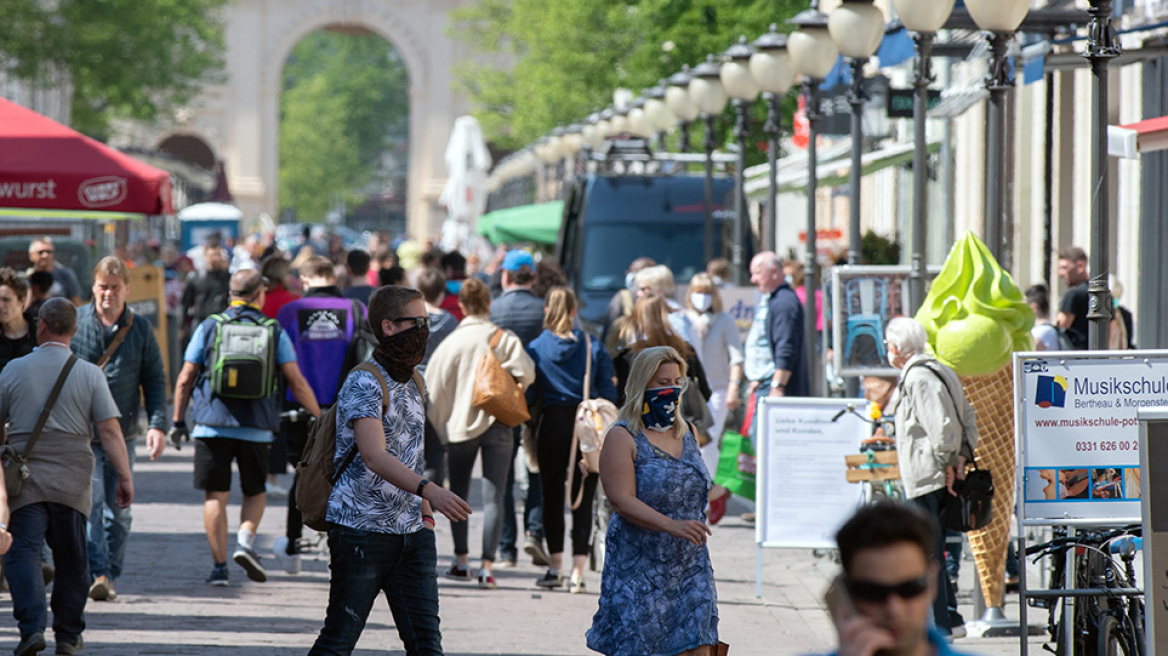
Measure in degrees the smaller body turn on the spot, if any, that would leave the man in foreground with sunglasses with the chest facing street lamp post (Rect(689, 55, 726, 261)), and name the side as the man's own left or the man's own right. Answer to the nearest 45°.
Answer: approximately 180°

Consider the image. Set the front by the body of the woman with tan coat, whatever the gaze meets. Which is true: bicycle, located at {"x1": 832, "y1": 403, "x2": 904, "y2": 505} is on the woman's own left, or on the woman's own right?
on the woman's own right

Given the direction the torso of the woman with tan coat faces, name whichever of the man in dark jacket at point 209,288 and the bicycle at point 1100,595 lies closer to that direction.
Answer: the man in dark jacket

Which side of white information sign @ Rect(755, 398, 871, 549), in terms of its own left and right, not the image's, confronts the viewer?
front

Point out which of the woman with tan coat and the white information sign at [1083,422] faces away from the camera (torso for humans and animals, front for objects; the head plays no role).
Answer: the woman with tan coat

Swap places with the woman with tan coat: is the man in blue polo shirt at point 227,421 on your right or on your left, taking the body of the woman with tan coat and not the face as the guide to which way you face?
on your left

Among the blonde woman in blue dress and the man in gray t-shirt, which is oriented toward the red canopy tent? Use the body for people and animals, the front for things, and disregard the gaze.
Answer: the man in gray t-shirt

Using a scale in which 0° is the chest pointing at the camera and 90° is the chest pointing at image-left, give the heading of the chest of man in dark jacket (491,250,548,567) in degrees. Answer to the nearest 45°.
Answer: approximately 180°

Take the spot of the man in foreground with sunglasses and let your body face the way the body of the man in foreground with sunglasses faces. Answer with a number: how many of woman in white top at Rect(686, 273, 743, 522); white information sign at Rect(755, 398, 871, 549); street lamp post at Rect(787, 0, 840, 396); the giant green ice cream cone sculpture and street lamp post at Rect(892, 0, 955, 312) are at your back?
5

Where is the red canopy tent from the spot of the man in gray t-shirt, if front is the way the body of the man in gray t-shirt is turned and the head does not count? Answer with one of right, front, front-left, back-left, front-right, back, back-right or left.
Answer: front

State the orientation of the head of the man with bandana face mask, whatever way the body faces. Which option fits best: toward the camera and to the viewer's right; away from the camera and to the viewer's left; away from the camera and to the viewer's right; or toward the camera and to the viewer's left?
toward the camera and to the viewer's right

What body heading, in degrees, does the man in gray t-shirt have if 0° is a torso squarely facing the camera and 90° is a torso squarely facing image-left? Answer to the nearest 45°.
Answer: approximately 180°

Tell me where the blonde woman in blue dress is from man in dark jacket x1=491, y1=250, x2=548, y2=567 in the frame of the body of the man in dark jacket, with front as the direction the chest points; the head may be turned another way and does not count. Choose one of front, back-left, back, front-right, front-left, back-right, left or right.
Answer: back
